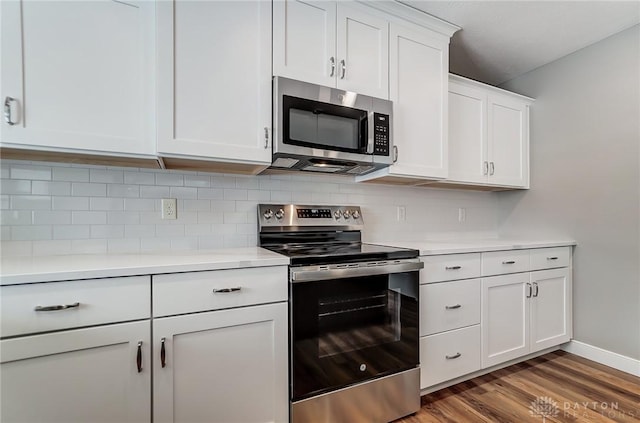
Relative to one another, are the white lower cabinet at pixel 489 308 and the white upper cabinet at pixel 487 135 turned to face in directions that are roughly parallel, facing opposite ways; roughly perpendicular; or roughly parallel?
roughly parallel

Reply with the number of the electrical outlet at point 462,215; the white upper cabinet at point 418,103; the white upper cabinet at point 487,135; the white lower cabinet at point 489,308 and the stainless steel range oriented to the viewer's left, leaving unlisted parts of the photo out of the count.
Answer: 0

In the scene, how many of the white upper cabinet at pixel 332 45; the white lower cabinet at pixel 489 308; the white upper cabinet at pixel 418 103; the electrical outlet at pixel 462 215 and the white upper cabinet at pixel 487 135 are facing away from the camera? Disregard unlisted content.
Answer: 0

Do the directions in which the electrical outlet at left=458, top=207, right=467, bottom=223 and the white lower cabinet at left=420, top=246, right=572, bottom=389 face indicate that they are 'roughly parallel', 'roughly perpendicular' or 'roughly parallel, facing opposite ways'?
roughly parallel

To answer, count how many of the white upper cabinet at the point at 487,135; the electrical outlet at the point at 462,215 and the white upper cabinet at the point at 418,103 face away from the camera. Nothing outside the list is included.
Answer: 0

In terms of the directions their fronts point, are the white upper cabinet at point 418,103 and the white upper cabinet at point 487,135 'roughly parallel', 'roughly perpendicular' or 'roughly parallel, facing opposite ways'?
roughly parallel

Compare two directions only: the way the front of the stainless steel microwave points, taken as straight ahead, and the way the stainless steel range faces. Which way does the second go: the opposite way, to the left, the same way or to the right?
the same way

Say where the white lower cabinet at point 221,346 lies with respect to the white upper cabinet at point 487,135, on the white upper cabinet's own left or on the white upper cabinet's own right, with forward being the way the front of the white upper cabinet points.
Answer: on the white upper cabinet's own right

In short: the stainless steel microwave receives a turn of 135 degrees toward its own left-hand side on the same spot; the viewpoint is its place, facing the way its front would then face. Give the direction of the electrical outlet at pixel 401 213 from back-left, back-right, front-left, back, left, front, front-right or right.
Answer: front-right

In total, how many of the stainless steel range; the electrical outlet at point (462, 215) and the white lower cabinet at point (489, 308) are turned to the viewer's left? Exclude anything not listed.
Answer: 0

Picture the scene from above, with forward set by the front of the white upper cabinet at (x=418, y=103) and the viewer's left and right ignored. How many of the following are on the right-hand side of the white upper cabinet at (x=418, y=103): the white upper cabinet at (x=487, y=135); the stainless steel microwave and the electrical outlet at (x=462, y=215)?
1

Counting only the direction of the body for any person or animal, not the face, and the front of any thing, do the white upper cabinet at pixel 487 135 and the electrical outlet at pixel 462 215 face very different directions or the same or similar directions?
same or similar directions

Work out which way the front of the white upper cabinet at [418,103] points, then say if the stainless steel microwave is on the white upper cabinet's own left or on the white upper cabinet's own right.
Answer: on the white upper cabinet's own right

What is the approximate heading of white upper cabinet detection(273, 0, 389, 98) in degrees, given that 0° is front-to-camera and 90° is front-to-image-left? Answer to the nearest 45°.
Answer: approximately 315°

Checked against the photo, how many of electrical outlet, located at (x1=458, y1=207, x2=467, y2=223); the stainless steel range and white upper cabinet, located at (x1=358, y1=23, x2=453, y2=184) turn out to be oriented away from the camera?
0
